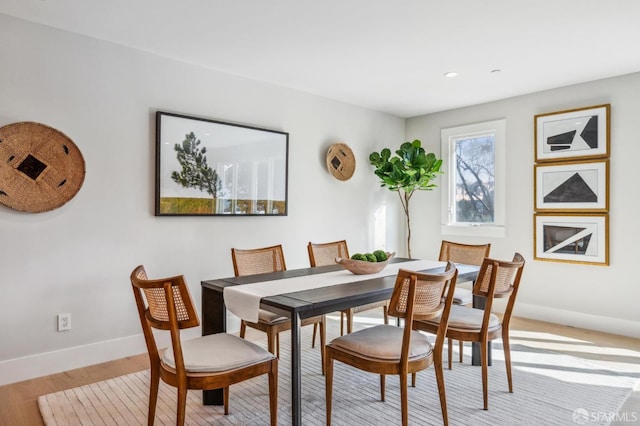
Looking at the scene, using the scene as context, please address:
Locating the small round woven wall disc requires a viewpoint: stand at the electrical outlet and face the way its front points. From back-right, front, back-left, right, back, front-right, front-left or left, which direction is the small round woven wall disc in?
left

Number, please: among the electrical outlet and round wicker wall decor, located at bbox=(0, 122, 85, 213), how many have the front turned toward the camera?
2

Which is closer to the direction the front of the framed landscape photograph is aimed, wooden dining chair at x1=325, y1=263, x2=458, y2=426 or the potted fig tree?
the wooden dining chair

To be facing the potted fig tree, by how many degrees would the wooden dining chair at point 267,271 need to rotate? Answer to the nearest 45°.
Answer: approximately 90° to its left

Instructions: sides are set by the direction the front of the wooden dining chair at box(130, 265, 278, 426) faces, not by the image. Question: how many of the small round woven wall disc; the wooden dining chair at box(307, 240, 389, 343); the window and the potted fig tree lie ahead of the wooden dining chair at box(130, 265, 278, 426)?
4

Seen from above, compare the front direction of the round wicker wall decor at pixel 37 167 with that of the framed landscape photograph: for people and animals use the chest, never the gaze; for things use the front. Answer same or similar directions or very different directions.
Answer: same or similar directions

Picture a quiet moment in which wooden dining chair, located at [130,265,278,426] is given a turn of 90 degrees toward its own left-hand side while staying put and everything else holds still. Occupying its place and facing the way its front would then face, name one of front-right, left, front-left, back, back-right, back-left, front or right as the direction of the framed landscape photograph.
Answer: front-right

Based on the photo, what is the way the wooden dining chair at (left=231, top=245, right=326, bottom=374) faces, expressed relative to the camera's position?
facing the viewer and to the right of the viewer

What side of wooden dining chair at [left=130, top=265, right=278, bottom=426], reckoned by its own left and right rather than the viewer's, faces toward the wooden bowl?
front

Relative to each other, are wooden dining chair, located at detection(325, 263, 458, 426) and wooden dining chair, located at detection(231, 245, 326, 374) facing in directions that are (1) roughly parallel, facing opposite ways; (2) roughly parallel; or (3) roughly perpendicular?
roughly parallel, facing opposite ways

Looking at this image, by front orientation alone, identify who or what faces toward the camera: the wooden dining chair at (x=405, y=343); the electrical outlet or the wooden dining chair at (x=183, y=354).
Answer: the electrical outlet

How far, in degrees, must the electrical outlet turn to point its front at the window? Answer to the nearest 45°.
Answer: approximately 90° to its left

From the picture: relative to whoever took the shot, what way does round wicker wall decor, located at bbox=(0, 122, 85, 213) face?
facing the viewer

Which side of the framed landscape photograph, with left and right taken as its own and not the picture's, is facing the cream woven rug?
front

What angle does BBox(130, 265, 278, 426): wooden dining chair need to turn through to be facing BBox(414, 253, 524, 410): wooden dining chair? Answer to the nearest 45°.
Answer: approximately 45° to its right

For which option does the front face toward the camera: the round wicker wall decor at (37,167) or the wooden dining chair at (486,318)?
the round wicker wall decor

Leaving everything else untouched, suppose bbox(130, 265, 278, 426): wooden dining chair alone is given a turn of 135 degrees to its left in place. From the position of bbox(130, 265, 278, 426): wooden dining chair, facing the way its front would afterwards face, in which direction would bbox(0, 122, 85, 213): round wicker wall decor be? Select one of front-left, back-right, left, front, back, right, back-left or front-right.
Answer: front-right

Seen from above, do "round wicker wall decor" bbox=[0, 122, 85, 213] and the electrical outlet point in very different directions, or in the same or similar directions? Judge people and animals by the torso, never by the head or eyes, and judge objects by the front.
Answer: same or similar directions

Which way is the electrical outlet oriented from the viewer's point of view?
toward the camera
